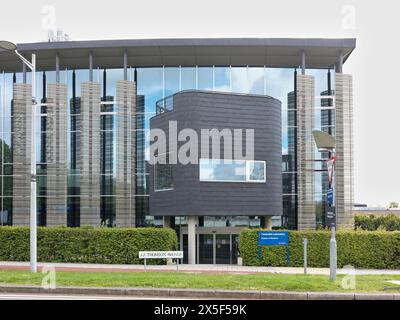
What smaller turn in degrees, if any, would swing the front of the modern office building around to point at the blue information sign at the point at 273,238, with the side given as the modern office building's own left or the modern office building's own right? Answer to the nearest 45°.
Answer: approximately 45° to the modern office building's own left

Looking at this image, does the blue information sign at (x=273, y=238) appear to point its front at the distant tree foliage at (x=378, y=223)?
no

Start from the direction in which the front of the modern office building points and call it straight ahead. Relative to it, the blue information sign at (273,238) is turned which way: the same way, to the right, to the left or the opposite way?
the same way

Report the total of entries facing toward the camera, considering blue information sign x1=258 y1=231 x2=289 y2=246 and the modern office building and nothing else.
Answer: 2

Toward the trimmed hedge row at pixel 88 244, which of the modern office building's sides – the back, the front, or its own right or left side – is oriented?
front

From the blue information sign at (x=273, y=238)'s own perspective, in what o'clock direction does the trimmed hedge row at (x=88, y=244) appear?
The trimmed hedge row is roughly at 3 o'clock from the blue information sign.

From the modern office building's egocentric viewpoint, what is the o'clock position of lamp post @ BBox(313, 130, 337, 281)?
The lamp post is roughly at 11 o'clock from the modern office building.

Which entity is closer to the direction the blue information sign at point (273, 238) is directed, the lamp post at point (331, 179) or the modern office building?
the lamp post

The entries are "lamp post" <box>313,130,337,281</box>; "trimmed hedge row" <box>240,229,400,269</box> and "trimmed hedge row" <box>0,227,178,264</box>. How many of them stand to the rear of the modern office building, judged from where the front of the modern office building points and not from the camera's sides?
0

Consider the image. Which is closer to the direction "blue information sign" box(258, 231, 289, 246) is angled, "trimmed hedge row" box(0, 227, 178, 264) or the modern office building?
the trimmed hedge row

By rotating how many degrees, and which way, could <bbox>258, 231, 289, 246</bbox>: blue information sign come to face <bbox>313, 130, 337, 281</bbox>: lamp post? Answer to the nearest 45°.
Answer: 0° — it already faces it

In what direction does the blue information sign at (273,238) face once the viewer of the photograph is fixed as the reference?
facing the viewer

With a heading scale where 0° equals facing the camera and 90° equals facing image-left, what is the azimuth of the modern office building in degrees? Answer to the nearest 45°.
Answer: approximately 0°

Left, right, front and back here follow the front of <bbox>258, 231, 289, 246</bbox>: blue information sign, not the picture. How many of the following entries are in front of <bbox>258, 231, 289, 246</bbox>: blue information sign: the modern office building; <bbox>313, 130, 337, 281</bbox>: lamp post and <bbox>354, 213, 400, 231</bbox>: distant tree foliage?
1

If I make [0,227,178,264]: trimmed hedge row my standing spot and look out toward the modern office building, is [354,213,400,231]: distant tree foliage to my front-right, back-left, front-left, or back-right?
front-right
